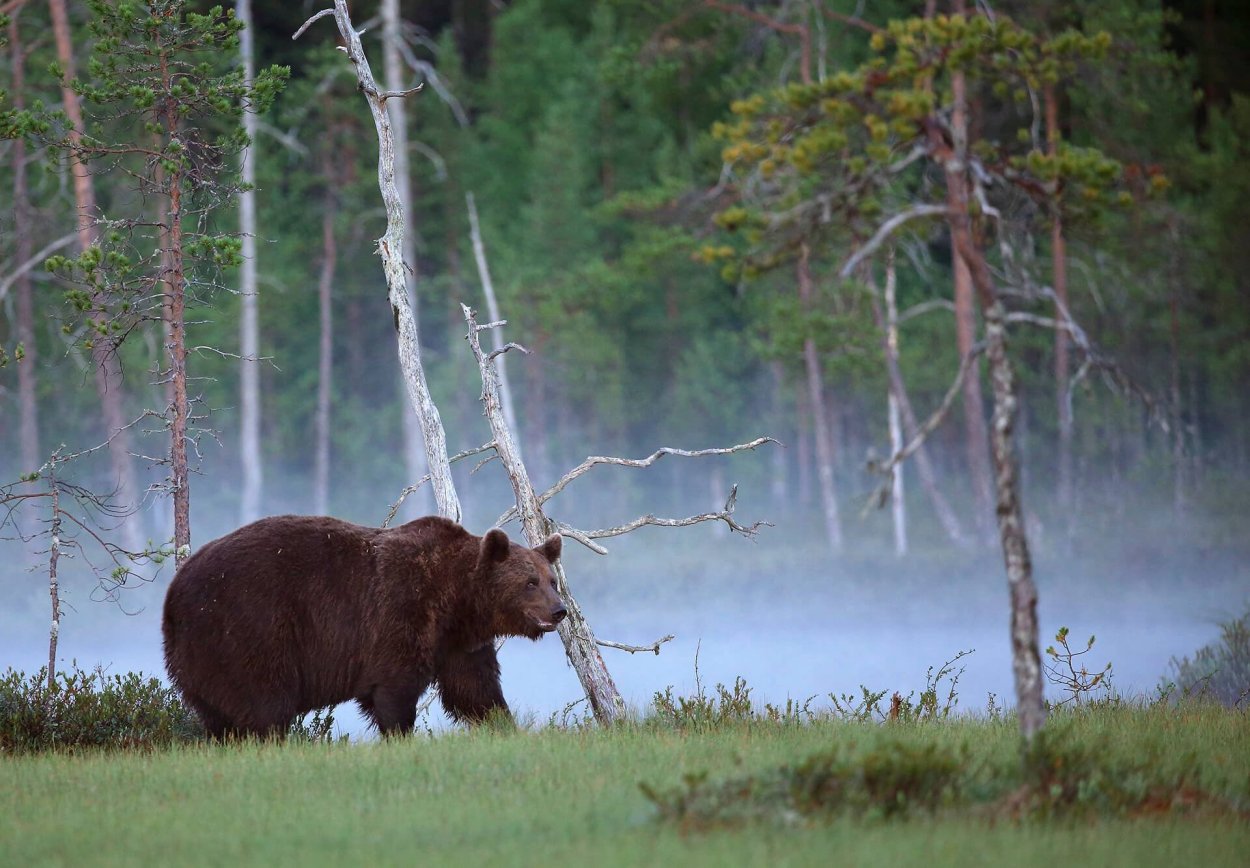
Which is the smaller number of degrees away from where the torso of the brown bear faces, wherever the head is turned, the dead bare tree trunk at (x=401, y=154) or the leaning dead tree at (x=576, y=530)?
the leaning dead tree

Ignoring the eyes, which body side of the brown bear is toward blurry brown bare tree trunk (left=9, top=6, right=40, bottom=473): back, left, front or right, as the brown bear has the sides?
left

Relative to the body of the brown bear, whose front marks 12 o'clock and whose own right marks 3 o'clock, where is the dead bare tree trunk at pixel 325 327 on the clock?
The dead bare tree trunk is roughly at 9 o'clock from the brown bear.

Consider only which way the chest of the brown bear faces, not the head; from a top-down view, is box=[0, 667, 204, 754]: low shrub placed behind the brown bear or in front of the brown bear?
behind

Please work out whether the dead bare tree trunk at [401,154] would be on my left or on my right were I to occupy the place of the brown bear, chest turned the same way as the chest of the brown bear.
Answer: on my left

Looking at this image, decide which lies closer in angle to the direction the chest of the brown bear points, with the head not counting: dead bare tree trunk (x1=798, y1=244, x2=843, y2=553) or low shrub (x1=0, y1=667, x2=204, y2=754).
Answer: the dead bare tree trunk

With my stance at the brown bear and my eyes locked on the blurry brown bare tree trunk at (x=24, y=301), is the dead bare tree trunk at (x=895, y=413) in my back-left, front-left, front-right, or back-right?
front-right

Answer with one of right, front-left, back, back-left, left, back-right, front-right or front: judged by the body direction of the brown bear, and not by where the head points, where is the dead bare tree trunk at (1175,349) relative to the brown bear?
front-left

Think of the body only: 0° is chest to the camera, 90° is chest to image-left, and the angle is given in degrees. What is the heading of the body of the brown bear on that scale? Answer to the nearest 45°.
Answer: approximately 270°

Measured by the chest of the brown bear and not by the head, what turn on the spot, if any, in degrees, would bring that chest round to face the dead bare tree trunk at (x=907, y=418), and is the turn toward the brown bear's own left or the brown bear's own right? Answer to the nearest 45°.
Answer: approximately 45° to the brown bear's own left

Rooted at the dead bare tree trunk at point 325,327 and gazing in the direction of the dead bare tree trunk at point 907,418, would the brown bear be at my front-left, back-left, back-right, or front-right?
front-right

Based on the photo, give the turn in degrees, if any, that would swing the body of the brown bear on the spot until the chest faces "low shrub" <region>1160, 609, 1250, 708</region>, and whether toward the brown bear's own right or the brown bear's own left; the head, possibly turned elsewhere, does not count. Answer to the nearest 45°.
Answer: approximately 45° to the brown bear's own left

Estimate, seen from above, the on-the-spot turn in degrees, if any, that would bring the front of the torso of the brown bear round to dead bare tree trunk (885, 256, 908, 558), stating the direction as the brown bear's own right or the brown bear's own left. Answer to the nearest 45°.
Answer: approximately 45° to the brown bear's own left
